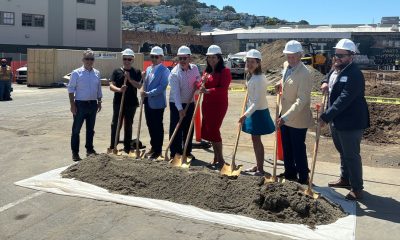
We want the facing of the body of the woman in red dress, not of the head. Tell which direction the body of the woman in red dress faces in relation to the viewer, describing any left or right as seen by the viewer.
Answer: facing the viewer and to the left of the viewer

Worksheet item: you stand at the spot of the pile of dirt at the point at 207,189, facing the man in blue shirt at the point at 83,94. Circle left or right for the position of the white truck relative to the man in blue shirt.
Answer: right

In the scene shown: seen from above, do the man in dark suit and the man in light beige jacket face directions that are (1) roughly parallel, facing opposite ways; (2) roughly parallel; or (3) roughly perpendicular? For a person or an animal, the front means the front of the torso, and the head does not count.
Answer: roughly parallel

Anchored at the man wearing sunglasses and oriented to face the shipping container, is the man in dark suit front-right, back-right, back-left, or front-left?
back-right

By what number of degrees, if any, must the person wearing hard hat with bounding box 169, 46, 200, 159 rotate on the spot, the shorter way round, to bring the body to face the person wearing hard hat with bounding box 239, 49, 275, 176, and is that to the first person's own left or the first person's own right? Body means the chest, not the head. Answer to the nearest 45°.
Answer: approximately 45° to the first person's own left

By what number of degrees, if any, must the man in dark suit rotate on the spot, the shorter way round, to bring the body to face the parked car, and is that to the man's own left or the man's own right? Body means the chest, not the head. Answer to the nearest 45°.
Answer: approximately 90° to the man's own right

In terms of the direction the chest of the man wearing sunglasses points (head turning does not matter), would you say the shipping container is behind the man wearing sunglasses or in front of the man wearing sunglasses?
behind

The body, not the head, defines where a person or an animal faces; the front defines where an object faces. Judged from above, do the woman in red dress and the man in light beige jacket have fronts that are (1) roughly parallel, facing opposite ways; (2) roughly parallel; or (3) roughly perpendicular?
roughly parallel

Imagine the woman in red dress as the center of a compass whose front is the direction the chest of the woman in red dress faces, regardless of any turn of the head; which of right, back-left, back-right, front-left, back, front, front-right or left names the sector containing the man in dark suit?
left

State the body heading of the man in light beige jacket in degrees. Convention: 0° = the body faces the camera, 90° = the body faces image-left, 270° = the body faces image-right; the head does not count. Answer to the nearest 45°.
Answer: approximately 45°

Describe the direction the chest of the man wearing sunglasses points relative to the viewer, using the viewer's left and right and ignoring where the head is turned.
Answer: facing the viewer

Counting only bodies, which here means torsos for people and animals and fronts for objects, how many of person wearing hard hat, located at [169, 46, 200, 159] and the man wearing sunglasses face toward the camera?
2

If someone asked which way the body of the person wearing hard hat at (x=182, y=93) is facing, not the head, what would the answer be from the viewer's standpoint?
toward the camera

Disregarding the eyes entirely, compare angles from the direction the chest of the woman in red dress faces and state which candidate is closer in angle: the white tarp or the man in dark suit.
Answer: the white tarp

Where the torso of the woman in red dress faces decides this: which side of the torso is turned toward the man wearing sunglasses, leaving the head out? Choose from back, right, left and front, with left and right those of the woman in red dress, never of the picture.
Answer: right

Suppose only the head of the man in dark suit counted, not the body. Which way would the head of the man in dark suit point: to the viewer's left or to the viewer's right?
to the viewer's left

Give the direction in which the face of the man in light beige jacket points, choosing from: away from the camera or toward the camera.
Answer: toward the camera
